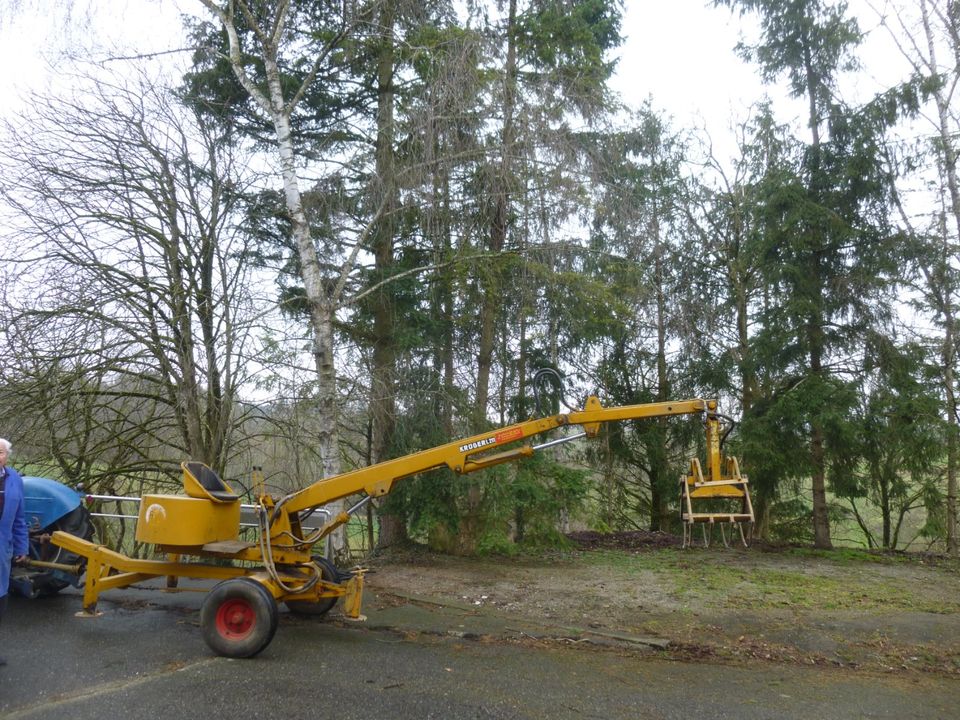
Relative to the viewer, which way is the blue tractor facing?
to the viewer's left
